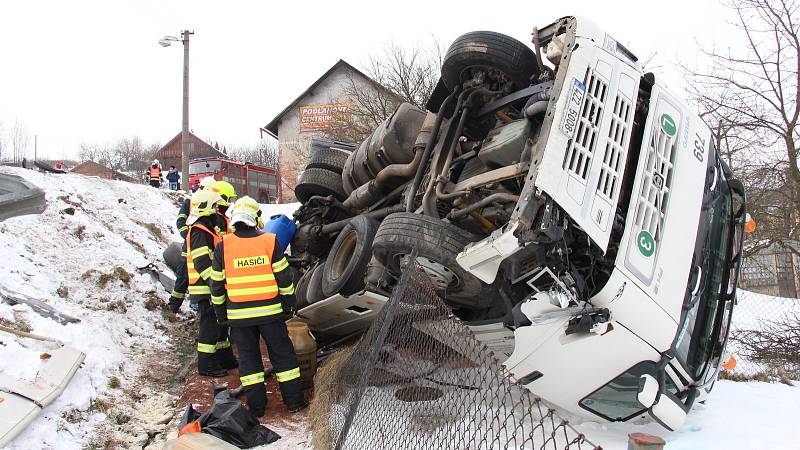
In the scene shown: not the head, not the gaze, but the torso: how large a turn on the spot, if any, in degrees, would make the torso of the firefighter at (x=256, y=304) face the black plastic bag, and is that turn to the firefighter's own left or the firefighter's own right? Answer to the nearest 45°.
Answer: approximately 180°

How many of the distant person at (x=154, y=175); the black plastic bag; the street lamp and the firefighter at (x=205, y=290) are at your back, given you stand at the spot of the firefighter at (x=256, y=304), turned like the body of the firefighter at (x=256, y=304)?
1

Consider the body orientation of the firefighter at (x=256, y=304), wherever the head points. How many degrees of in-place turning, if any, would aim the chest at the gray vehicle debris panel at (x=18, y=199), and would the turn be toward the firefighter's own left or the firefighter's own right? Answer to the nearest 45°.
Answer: approximately 90° to the firefighter's own left

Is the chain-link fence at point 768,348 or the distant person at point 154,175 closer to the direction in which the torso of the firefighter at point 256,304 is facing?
the distant person

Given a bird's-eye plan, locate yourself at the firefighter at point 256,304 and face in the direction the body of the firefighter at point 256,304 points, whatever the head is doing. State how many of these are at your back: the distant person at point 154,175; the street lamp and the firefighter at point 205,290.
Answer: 0

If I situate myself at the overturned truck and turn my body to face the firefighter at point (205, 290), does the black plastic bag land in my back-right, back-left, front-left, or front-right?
front-left

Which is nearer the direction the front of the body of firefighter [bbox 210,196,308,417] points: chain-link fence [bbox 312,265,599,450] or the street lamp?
the street lamp

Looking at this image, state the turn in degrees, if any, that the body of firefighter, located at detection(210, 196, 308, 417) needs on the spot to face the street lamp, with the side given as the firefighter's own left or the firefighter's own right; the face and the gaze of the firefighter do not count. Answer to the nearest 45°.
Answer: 0° — they already face it

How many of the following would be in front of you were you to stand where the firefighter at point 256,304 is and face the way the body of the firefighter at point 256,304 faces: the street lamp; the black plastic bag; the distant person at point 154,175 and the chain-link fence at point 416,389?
2

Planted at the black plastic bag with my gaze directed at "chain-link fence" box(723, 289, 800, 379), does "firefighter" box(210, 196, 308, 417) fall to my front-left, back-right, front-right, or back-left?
front-left

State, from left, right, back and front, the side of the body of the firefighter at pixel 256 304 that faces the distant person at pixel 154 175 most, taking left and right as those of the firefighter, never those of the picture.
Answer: front

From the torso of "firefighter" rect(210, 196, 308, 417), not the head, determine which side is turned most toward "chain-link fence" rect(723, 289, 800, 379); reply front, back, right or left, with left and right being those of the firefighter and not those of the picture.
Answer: right

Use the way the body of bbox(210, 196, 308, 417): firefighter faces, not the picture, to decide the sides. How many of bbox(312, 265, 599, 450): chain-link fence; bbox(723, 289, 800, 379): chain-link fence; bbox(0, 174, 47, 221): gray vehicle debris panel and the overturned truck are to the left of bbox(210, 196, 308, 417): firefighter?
1

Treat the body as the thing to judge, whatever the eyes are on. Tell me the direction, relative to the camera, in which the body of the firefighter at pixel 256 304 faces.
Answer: away from the camera

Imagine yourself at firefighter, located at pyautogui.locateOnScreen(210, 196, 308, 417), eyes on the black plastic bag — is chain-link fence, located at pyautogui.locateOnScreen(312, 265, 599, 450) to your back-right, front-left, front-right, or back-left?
front-left

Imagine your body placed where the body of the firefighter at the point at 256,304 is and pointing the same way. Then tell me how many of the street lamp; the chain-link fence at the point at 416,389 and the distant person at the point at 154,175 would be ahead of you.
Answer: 2

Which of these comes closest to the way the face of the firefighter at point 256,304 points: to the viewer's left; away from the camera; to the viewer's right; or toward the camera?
away from the camera

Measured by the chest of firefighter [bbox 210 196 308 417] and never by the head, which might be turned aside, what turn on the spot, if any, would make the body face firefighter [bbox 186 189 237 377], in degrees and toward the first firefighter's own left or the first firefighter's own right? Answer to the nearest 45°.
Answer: approximately 45° to the first firefighter's own left
